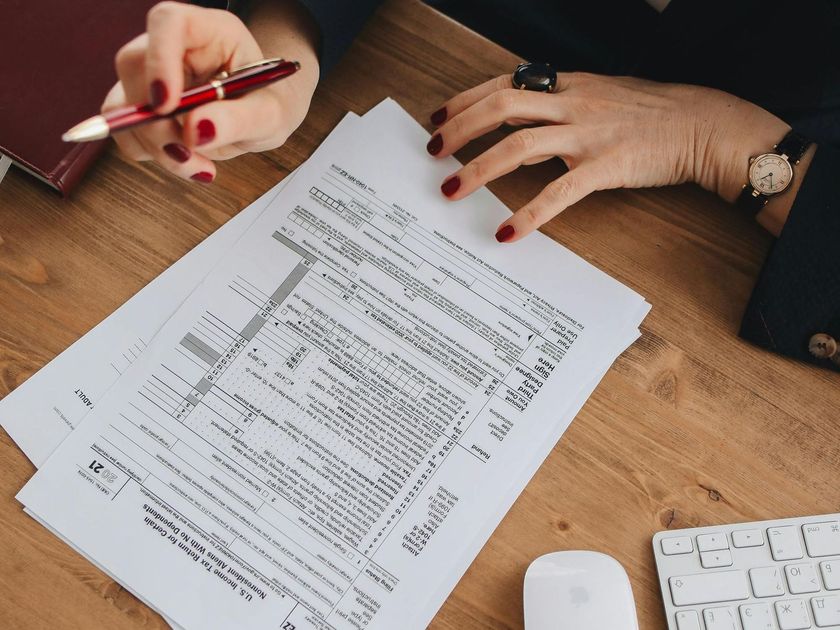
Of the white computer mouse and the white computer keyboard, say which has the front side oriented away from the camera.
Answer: the white computer keyboard

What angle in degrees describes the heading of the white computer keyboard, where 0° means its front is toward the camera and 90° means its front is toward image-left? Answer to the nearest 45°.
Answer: approximately 180°

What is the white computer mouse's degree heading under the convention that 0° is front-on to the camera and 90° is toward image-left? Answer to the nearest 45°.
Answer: approximately 0°

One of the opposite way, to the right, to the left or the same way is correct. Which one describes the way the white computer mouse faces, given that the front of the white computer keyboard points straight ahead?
the opposite way

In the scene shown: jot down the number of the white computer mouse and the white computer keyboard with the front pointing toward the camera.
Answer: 1

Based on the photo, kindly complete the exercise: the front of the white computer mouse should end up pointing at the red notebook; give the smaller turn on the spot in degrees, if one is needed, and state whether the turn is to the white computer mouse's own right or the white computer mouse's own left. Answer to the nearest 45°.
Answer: approximately 90° to the white computer mouse's own right

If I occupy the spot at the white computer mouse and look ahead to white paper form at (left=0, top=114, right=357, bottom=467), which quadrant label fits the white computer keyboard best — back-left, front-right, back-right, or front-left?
back-right
